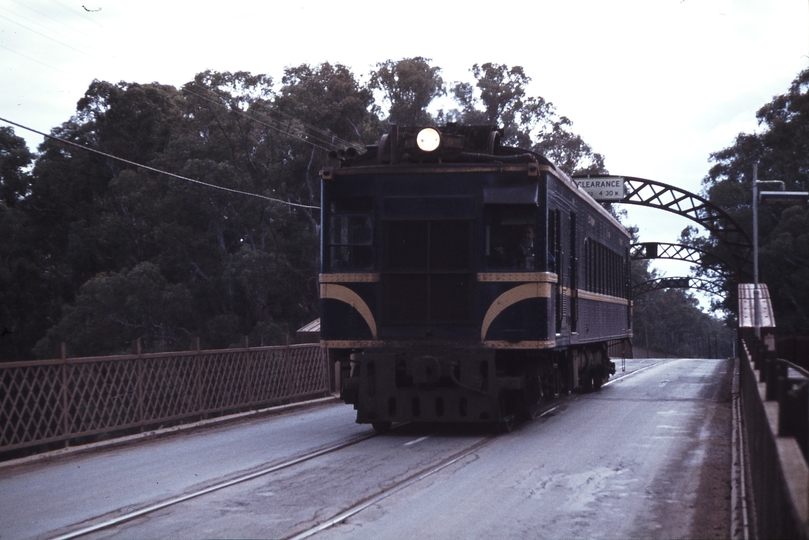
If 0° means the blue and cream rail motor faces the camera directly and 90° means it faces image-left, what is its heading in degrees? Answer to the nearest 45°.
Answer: approximately 0°

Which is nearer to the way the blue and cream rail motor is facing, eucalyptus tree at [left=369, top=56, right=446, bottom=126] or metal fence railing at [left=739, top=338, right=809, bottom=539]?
the metal fence railing

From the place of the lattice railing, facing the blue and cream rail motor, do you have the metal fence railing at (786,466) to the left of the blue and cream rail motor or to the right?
right

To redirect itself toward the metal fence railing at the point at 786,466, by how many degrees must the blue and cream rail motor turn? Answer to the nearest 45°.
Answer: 0° — it already faces it

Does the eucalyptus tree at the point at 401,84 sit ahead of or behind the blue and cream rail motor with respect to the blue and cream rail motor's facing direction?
behind
